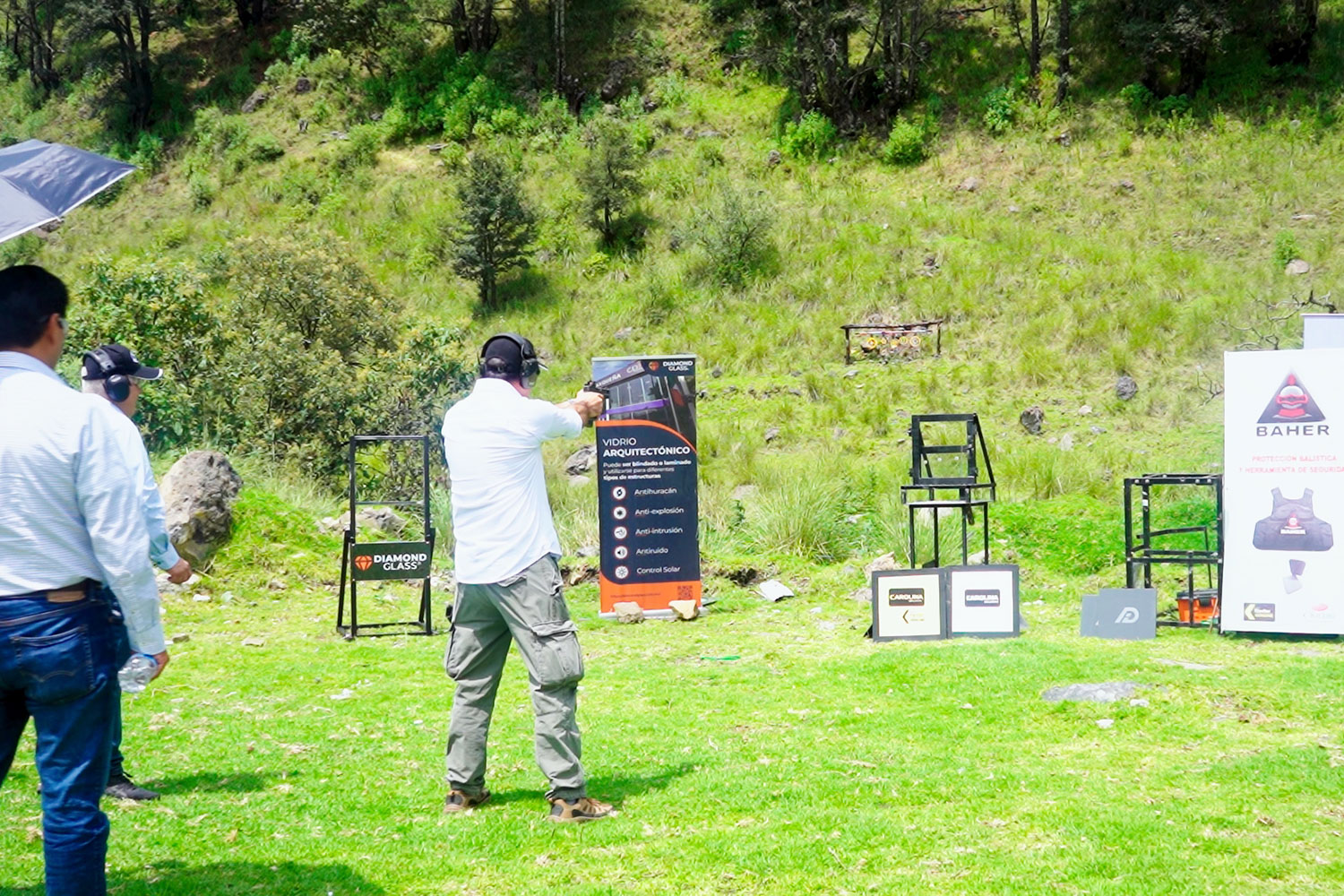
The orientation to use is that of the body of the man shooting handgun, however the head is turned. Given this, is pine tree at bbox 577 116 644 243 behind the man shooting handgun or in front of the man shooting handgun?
in front

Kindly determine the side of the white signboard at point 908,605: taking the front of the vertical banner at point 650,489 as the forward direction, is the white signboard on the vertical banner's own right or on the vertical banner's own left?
on the vertical banner's own left

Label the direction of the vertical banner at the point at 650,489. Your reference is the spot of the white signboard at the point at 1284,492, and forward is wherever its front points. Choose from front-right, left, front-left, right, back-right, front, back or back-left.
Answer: right

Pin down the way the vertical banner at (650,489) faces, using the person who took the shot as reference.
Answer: facing the viewer

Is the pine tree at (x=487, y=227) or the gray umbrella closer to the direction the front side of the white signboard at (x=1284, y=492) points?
the gray umbrella

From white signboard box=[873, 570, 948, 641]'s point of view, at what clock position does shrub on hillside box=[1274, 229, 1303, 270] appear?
The shrub on hillside is roughly at 7 o'clock from the white signboard.

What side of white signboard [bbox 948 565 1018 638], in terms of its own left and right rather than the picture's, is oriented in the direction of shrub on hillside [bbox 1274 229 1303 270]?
back

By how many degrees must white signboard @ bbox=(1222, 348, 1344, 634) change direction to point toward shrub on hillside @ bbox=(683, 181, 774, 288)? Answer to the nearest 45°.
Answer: approximately 135° to its right

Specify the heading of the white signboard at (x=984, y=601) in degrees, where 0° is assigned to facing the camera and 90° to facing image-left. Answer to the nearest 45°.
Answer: approximately 0°

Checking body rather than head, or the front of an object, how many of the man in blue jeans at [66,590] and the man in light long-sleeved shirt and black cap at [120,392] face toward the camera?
0

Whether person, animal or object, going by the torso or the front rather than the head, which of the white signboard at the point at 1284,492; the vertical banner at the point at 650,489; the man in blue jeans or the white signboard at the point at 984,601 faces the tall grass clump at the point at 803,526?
the man in blue jeans

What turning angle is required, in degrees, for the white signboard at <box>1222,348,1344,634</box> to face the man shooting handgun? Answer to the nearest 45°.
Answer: approximately 45° to its right

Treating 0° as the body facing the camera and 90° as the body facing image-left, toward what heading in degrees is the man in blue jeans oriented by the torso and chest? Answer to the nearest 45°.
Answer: approximately 225°

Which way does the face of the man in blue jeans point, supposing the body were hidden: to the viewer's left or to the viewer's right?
to the viewer's right

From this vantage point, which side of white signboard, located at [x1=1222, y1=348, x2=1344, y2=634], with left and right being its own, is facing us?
front
